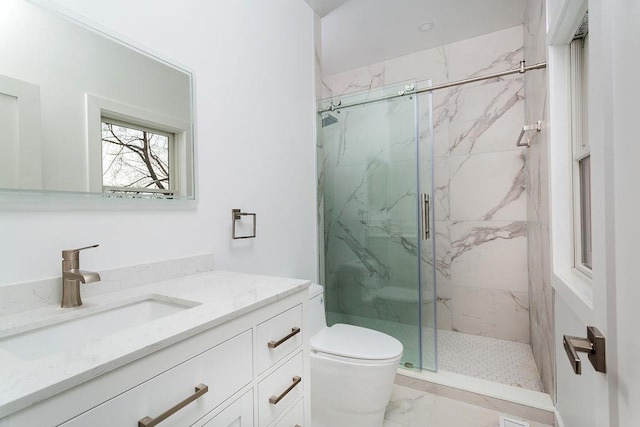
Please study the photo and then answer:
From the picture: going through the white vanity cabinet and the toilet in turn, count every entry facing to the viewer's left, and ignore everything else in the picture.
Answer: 0

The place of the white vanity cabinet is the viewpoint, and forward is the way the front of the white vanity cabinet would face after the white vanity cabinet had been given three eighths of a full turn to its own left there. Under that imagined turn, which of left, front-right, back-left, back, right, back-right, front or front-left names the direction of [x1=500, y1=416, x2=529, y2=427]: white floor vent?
right

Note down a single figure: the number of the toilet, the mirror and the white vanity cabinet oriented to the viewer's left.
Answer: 0

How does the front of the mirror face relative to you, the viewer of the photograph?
facing the viewer and to the right of the viewer

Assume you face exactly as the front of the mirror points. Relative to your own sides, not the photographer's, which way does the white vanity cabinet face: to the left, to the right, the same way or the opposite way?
the same way

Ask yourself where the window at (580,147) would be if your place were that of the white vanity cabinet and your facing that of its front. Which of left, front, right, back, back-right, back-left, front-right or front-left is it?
front-left

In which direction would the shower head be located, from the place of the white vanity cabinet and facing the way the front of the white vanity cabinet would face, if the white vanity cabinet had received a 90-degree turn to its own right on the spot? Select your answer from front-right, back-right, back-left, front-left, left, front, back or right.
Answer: back

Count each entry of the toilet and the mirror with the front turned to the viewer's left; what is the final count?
0

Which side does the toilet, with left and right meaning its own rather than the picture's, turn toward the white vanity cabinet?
right
